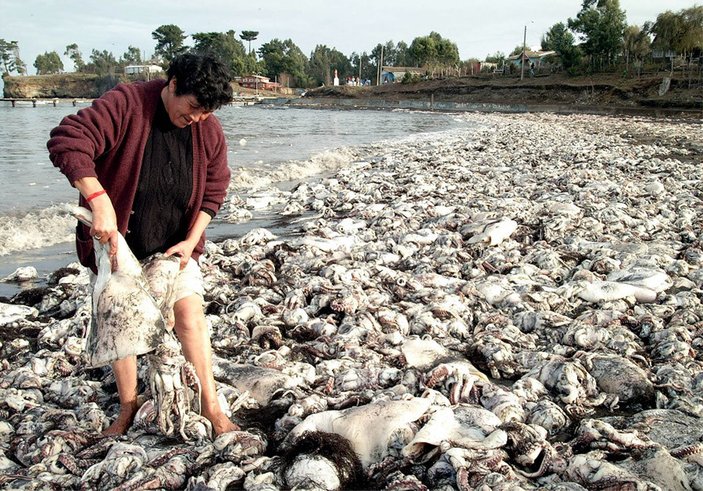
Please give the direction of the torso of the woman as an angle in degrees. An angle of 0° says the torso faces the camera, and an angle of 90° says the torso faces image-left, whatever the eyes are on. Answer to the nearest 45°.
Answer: approximately 0°

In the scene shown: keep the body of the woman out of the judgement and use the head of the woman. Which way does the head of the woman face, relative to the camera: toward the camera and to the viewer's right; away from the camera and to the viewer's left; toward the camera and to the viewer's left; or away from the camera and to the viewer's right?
toward the camera and to the viewer's right
